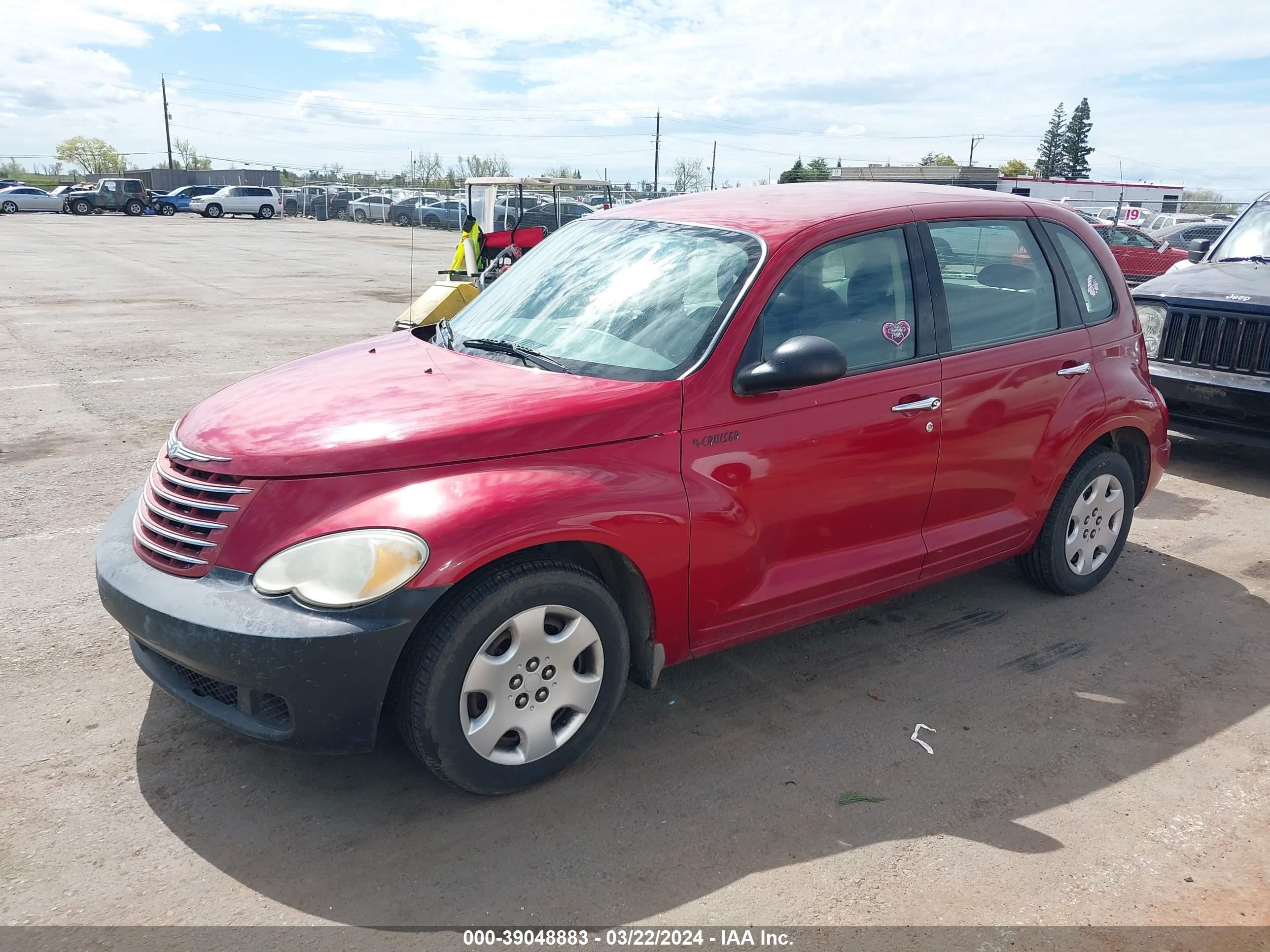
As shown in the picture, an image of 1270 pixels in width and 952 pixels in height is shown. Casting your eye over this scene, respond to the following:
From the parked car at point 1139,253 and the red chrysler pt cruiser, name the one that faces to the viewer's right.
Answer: the parked car

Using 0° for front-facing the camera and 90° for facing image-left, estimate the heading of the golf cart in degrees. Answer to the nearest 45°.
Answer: approximately 45°

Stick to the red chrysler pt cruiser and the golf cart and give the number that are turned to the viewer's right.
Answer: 0

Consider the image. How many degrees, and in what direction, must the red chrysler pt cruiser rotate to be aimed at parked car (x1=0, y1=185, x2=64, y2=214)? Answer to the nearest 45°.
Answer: approximately 90° to its right

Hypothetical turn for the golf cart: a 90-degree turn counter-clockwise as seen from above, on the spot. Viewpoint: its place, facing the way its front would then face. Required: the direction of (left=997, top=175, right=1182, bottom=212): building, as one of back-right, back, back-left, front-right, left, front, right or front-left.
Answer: left

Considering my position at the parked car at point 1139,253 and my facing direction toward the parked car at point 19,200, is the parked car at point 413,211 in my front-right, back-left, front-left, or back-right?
front-right

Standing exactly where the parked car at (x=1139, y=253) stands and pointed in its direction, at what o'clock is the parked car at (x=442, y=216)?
the parked car at (x=442, y=216) is roughly at 7 o'clock from the parked car at (x=1139, y=253).

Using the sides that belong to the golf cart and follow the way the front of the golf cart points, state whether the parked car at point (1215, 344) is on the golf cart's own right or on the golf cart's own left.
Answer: on the golf cart's own left

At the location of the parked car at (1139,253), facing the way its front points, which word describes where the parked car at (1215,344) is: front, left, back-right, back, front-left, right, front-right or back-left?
right

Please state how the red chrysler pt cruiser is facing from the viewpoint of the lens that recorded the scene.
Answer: facing the viewer and to the left of the viewer

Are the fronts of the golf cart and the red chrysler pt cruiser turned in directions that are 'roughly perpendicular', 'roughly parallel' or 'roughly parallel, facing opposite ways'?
roughly parallel

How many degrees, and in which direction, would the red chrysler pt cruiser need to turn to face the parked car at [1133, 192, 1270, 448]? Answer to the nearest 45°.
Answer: approximately 180°

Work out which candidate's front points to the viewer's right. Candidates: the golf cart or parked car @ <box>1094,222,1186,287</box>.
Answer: the parked car
